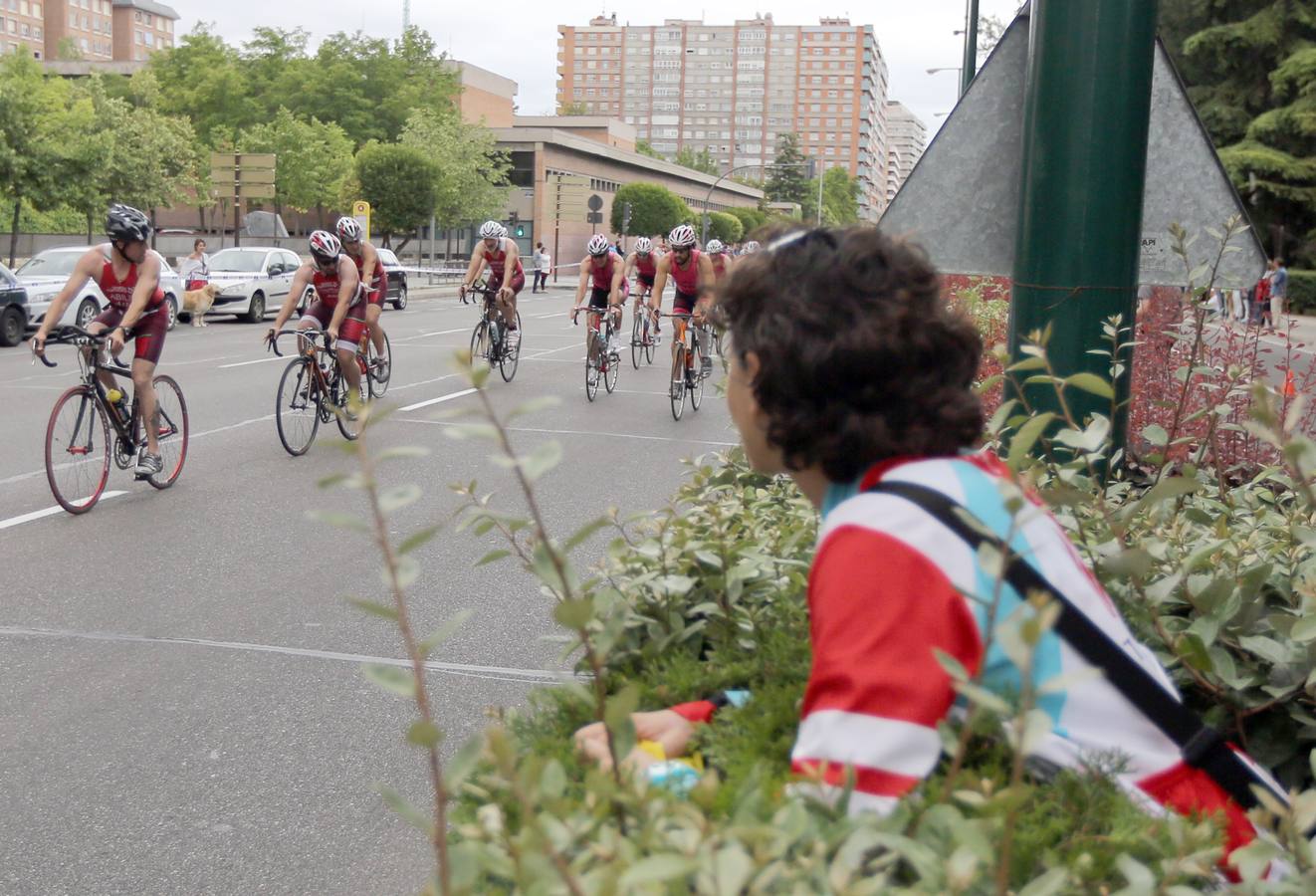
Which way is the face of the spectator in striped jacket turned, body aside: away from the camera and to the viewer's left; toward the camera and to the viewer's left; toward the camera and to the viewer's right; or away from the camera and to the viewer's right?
away from the camera and to the viewer's left

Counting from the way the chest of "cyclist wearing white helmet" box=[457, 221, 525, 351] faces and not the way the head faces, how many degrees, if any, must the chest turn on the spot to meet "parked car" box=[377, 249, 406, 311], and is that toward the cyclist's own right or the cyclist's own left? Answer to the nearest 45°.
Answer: approximately 135° to the cyclist's own right

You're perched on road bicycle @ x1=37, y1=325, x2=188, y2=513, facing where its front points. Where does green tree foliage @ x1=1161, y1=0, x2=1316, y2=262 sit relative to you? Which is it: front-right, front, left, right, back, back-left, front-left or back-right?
back

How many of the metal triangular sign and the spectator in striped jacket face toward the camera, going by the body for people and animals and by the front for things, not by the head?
0

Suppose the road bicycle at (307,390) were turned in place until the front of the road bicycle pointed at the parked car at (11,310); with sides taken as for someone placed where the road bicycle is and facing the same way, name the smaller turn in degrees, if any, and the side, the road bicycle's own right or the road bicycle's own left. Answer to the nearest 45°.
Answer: approximately 135° to the road bicycle's own right

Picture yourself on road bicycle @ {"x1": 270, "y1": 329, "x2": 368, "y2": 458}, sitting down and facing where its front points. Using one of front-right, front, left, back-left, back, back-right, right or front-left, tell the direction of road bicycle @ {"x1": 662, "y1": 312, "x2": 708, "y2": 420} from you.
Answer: back

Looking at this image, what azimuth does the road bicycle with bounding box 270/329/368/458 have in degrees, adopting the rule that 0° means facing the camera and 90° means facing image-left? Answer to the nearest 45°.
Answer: approximately 45°

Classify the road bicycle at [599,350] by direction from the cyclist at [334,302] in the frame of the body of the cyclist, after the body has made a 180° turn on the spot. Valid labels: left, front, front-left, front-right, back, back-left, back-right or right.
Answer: front

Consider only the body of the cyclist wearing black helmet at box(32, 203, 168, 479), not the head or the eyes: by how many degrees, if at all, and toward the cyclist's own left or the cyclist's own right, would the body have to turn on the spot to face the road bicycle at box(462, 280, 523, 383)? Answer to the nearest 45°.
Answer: approximately 180°

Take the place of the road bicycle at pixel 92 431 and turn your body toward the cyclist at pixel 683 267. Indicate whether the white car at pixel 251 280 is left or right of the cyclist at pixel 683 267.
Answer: left

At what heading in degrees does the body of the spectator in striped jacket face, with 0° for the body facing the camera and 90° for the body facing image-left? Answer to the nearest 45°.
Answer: approximately 135°

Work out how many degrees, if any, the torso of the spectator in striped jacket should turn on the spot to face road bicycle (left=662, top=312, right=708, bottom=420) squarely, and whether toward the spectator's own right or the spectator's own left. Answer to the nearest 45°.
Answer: approximately 45° to the spectator's own right

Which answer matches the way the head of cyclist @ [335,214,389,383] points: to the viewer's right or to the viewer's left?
to the viewer's left
